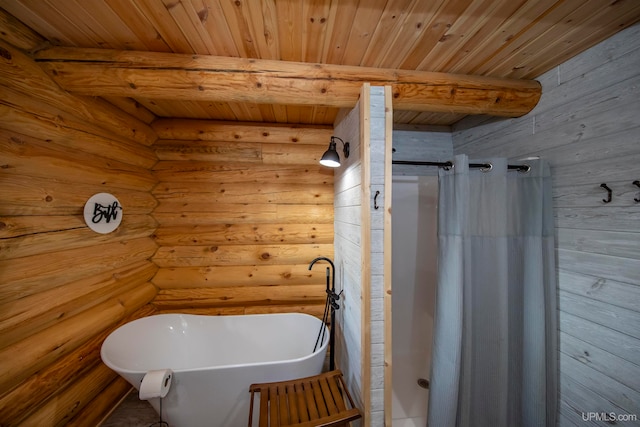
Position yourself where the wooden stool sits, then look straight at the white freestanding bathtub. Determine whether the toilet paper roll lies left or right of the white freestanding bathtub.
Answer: left

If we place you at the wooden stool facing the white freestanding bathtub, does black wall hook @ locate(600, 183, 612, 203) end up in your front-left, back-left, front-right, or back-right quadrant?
back-right

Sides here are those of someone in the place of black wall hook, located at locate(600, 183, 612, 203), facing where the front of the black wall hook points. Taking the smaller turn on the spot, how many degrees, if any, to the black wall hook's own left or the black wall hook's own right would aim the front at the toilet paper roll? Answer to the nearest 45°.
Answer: approximately 45° to the black wall hook's own left

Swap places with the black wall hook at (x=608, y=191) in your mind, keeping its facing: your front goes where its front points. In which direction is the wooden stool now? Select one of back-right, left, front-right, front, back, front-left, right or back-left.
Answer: front-left

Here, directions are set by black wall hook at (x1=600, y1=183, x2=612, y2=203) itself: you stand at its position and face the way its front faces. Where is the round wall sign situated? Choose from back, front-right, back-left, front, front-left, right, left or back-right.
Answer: front-left

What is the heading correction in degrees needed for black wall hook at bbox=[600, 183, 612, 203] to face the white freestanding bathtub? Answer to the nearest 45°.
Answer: approximately 45° to its right

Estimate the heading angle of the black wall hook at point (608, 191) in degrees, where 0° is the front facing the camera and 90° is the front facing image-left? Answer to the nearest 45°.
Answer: approximately 90°
